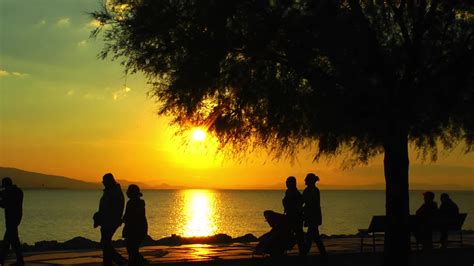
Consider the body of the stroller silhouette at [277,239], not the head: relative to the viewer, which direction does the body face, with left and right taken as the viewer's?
facing to the left of the viewer

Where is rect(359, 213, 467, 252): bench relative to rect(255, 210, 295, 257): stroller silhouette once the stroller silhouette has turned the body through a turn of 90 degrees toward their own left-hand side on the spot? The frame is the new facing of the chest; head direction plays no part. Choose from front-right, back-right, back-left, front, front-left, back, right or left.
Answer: back-left

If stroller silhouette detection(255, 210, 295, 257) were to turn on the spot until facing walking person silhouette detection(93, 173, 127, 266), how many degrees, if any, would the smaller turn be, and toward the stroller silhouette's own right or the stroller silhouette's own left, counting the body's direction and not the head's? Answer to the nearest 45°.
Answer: approximately 45° to the stroller silhouette's own left

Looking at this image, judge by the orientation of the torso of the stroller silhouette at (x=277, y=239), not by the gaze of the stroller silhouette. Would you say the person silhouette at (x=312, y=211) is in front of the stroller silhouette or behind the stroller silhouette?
behind

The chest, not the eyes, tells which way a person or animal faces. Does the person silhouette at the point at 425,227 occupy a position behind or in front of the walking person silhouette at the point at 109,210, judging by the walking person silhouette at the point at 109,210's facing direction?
behind

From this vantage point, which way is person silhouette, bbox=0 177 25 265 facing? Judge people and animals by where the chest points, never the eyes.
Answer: to the viewer's left

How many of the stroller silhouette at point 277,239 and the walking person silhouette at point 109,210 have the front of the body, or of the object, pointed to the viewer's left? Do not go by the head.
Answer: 2
